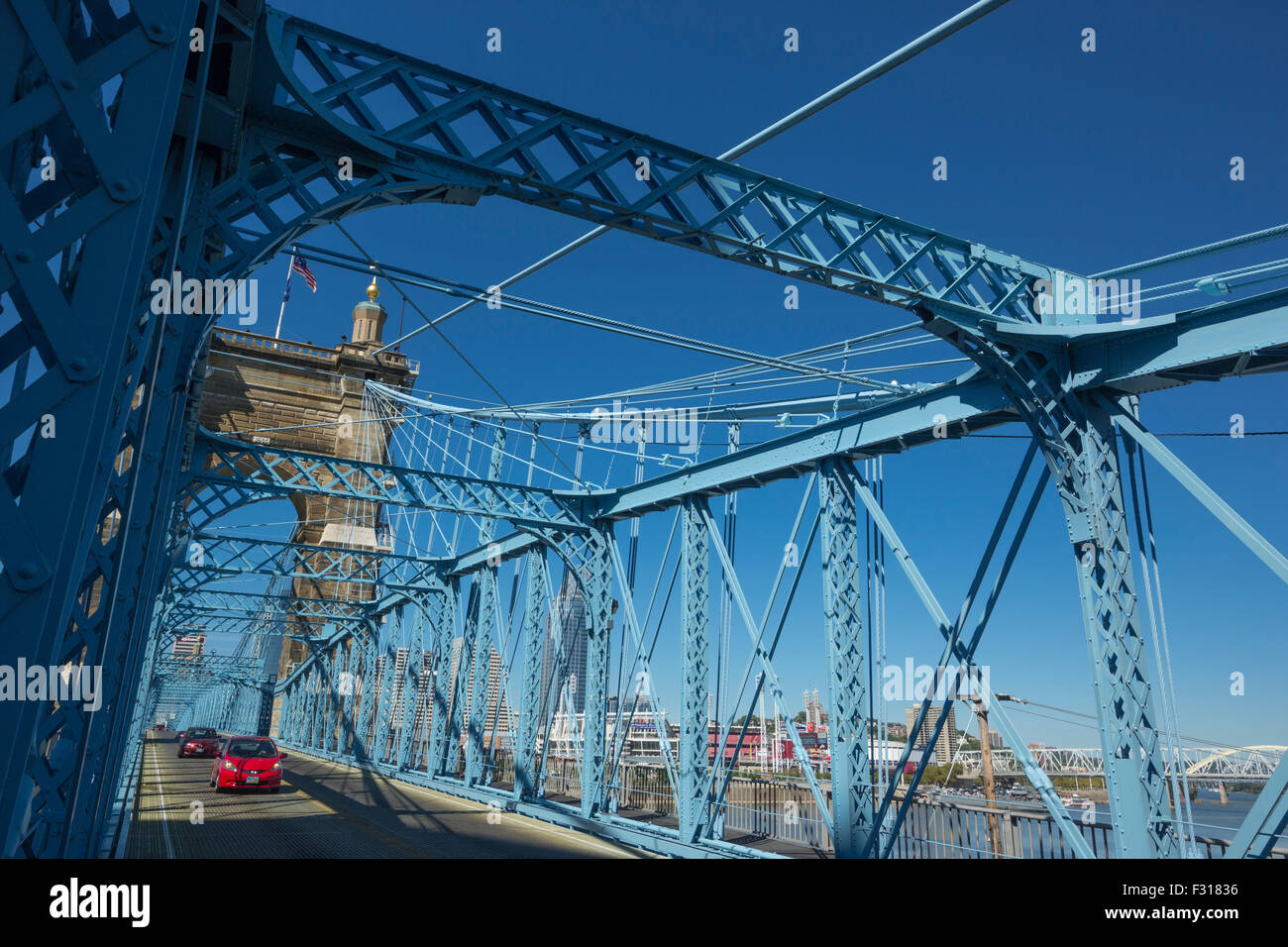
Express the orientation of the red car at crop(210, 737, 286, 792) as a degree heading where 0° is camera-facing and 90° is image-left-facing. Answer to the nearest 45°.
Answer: approximately 0°

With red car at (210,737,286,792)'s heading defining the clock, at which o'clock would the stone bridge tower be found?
The stone bridge tower is roughly at 6 o'clock from the red car.

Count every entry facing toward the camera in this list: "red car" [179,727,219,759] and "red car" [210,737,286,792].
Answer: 2

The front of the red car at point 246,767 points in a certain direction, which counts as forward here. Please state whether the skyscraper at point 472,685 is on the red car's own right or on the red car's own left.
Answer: on the red car's own left

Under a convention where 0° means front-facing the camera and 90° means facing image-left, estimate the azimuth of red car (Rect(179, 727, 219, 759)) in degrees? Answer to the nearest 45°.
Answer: approximately 0°

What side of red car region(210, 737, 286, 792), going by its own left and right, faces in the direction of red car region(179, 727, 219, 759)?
back

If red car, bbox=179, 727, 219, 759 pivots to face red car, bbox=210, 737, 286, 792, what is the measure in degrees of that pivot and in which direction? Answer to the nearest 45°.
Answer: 0° — it already faces it
